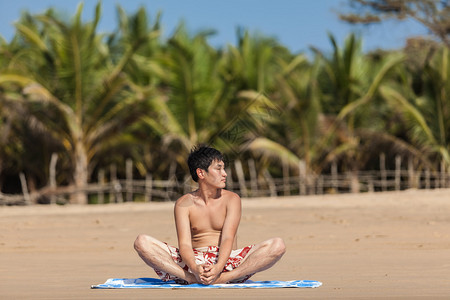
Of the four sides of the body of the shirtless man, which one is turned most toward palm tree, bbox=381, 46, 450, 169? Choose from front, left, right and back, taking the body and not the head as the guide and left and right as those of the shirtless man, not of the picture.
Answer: back

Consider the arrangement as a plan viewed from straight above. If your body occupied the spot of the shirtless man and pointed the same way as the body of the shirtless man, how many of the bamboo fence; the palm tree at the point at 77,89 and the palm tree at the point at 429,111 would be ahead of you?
0

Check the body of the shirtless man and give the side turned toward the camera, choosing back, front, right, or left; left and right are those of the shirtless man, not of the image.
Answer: front

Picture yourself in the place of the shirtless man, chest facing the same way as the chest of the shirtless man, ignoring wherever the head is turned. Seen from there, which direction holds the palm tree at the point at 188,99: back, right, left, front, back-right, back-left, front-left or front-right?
back

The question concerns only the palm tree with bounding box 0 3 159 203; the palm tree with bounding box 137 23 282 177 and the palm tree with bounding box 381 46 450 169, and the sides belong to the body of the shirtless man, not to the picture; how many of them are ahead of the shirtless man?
0

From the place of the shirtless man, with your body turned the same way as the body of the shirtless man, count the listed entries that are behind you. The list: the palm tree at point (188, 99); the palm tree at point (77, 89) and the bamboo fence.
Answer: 3

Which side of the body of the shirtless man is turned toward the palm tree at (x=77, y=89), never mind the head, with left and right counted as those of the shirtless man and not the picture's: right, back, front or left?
back

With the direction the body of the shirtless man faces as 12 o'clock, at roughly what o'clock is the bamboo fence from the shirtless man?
The bamboo fence is roughly at 6 o'clock from the shirtless man.

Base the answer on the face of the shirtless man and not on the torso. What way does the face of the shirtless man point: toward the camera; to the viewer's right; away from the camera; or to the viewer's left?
to the viewer's right

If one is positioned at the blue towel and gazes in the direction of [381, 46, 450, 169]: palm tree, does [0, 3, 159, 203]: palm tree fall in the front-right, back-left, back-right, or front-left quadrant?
front-left
